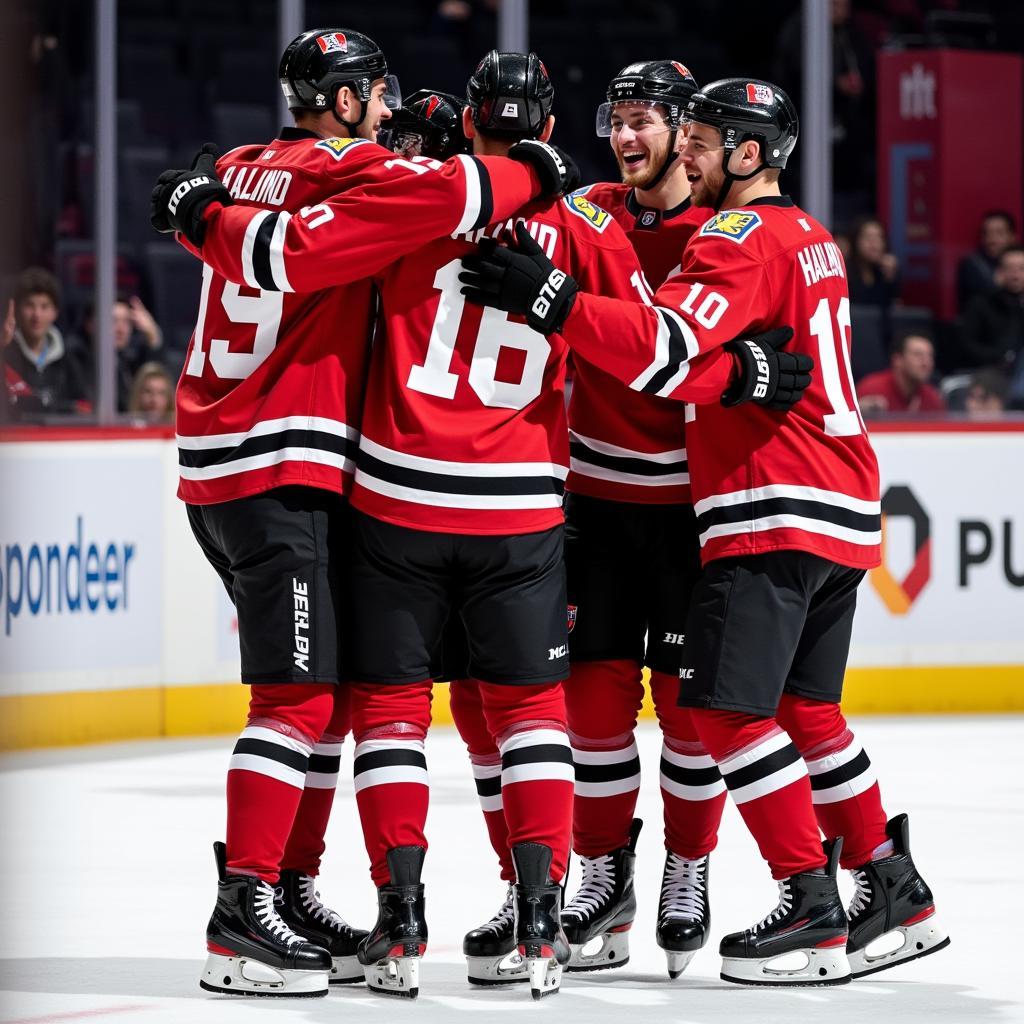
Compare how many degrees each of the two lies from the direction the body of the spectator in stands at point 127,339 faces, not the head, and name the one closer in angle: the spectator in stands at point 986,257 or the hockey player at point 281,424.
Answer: the hockey player

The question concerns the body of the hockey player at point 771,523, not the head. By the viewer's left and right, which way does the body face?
facing to the left of the viewer

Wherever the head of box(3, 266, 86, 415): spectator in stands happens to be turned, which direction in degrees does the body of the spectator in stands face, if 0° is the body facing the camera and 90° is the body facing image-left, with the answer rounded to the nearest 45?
approximately 0°

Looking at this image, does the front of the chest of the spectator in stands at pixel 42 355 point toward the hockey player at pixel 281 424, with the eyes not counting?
yes

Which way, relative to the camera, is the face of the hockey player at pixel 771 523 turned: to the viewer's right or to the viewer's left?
to the viewer's left

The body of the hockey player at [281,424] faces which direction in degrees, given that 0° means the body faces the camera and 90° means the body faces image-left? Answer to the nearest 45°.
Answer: approximately 225°

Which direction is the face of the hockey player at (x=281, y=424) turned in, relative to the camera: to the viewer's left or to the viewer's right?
to the viewer's right
